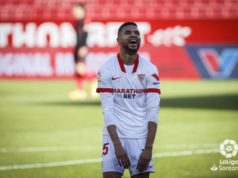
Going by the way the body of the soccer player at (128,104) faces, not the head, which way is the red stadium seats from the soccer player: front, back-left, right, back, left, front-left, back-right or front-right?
back

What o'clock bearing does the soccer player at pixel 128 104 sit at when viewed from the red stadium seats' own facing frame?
The soccer player is roughly at 12 o'clock from the red stadium seats.

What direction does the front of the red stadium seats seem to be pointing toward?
toward the camera

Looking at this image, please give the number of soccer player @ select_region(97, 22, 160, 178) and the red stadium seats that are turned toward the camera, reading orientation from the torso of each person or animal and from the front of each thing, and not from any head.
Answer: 2

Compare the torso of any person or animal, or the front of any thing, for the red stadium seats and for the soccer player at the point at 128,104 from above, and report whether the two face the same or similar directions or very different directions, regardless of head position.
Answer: same or similar directions

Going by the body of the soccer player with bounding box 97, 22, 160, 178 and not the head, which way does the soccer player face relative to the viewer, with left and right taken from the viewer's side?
facing the viewer
